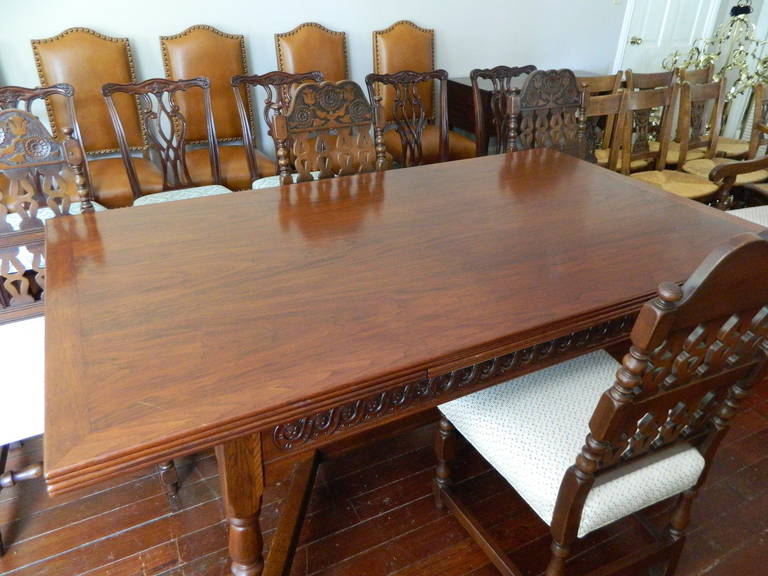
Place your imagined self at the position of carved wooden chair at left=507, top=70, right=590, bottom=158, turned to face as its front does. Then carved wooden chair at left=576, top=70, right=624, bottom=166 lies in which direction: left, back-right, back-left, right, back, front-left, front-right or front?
back-left

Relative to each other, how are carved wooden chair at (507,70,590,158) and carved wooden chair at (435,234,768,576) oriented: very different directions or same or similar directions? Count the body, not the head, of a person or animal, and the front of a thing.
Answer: very different directions

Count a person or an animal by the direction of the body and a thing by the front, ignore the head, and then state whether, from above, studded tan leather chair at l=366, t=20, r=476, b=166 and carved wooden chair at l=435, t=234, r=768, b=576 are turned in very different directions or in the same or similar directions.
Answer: very different directions

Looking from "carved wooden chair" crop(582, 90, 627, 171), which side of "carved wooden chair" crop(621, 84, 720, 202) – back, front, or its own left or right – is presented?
right

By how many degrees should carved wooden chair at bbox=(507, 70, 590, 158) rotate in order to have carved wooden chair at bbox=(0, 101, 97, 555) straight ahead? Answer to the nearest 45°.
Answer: approximately 90° to its right

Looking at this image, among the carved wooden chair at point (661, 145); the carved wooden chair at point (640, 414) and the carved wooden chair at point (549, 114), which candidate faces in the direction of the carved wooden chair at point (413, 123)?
the carved wooden chair at point (640, 414)

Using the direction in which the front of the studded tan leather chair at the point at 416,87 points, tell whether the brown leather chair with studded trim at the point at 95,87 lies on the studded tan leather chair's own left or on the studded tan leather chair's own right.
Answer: on the studded tan leather chair's own right
